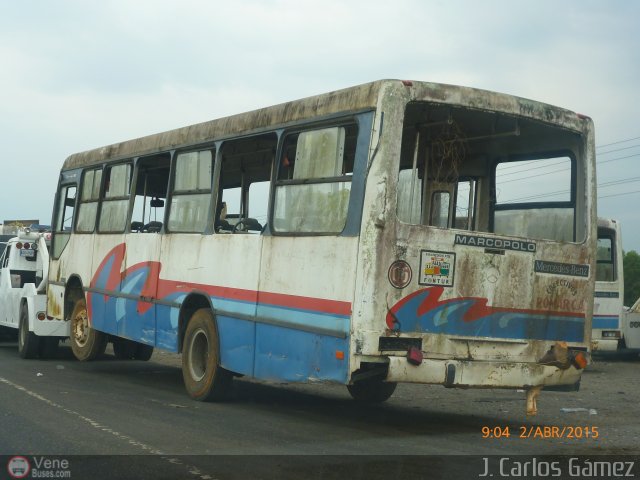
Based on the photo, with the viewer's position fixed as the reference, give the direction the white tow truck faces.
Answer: facing away from the viewer and to the left of the viewer

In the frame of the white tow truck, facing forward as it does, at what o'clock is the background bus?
The background bus is roughly at 3 o'clock from the white tow truck.

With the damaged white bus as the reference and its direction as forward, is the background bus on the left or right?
on its right

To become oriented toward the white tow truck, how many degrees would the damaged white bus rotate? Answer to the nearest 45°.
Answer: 0° — it already faces it

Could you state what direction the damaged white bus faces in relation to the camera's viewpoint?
facing away from the viewer and to the left of the viewer

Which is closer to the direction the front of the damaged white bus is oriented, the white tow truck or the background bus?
the white tow truck
